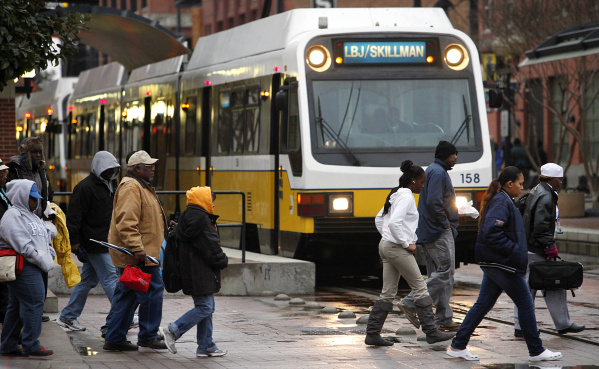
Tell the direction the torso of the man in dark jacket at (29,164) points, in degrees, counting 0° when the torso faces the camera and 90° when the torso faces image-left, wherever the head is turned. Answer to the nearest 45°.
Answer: approximately 315°

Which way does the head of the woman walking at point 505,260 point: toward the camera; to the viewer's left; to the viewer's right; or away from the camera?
to the viewer's right

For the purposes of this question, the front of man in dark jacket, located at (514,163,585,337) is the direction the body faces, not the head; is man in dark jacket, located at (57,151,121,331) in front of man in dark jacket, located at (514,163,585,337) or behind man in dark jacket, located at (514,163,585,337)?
behind

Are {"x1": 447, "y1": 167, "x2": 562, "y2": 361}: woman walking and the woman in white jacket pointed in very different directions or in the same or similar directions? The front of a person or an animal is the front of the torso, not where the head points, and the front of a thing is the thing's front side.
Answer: same or similar directions

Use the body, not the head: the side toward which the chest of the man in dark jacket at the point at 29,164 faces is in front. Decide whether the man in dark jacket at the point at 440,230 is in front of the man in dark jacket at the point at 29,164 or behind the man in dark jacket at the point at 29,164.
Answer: in front
